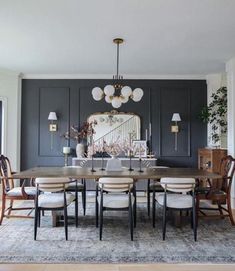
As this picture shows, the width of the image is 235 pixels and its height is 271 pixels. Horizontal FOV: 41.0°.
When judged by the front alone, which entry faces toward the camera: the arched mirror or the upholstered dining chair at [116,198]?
the arched mirror

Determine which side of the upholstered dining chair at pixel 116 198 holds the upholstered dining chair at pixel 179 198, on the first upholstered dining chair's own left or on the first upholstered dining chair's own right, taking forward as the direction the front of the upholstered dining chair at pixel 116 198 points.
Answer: on the first upholstered dining chair's own right

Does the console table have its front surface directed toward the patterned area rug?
yes

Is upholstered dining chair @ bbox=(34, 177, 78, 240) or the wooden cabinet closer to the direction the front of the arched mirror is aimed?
the upholstered dining chair

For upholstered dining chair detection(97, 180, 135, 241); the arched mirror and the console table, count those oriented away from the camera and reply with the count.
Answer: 1

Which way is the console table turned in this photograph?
toward the camera

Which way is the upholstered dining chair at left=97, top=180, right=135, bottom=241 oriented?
away from the camera

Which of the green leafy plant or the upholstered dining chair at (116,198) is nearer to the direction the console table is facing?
the upholstered dining chair

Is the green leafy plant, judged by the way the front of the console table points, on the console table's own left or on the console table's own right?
on the console table's own left

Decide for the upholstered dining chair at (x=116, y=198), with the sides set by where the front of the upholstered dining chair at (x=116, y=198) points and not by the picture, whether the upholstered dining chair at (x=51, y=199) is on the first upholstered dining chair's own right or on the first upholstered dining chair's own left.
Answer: on the first upholstered dining chair's own left

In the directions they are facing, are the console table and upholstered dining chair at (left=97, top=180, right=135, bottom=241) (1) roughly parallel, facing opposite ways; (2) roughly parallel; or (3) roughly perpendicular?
roughly parallel, facing opposite ways

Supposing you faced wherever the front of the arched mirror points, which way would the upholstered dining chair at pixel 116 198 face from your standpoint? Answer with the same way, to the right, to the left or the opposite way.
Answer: the opposite way

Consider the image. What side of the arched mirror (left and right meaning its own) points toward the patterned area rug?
front

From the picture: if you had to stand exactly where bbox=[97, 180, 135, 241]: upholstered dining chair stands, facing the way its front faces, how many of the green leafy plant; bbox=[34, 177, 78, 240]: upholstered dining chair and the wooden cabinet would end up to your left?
1

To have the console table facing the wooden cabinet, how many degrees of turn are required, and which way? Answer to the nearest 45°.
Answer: approximately 90° to its left
